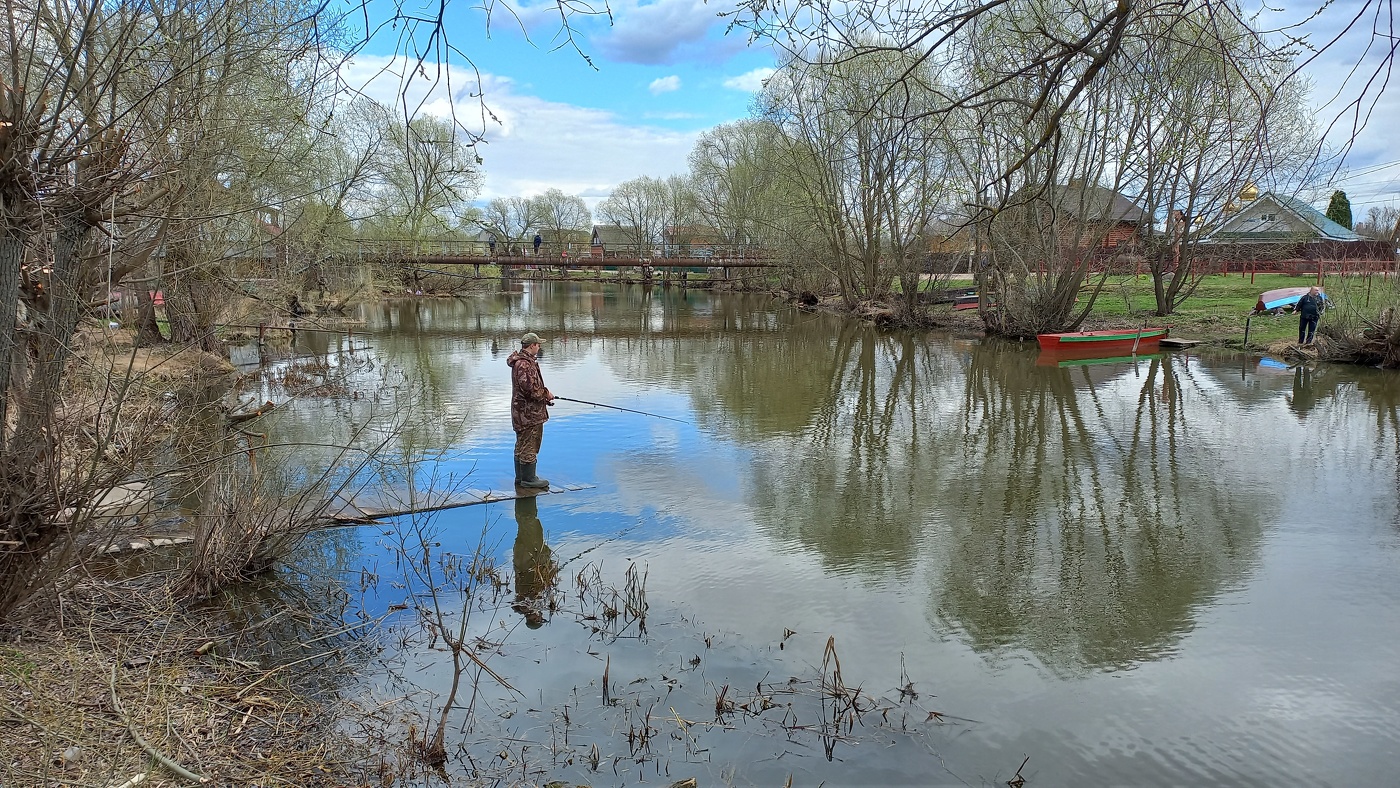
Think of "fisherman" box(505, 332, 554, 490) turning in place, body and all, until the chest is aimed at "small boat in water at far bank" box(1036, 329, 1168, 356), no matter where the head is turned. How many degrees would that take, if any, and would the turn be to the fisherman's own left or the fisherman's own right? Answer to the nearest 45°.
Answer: approximately 45° to the fisherman's own left

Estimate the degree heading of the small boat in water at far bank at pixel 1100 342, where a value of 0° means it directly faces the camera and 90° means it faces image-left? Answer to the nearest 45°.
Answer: approximately 90°

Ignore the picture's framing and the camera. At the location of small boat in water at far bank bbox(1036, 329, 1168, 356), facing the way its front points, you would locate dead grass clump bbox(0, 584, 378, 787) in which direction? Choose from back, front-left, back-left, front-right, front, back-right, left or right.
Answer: back-right

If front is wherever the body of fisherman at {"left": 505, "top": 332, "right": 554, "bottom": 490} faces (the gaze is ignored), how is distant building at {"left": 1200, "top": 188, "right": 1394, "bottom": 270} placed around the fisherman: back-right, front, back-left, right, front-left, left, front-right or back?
front-left

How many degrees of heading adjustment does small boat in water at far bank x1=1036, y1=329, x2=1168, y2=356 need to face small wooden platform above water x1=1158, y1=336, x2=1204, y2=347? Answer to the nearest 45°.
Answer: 0° — it already faces it

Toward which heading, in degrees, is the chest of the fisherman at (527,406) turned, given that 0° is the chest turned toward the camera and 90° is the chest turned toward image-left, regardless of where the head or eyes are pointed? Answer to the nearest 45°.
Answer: approximately 270°

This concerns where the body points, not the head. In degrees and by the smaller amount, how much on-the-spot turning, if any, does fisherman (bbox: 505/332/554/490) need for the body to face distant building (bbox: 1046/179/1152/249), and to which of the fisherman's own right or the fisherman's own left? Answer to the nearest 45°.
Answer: approximately 45° to the fisherman's own left

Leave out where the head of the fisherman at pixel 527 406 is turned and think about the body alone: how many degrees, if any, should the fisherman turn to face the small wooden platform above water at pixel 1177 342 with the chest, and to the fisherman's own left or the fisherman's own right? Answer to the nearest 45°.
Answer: approximately 45° to the fisherman's own left

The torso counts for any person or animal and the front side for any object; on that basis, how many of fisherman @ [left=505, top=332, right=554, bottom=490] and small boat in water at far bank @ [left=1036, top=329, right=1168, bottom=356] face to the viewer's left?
1

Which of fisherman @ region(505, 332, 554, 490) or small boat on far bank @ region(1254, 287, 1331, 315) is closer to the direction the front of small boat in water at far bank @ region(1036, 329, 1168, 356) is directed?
the fisherman
